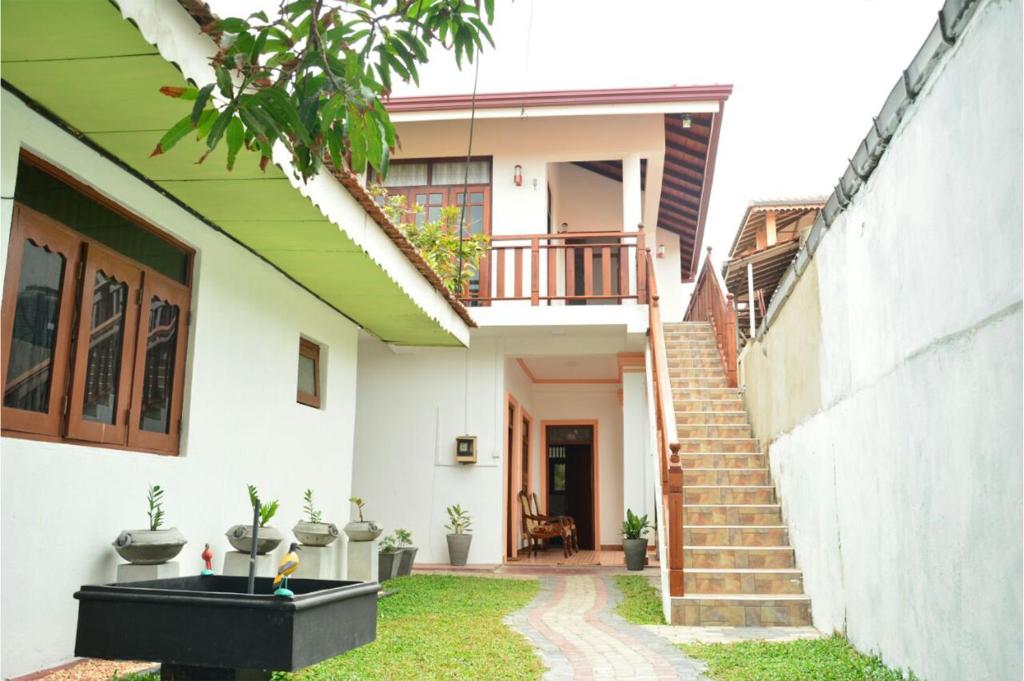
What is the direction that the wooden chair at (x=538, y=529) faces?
to the viewer's right

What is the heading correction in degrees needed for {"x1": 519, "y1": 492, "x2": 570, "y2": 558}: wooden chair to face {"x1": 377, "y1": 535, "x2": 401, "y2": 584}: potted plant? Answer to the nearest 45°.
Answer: approximately 135° to its right

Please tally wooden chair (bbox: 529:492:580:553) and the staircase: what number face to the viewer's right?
1

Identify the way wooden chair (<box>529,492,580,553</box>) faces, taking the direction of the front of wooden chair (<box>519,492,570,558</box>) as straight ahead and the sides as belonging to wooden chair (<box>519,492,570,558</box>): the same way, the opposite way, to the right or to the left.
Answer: the same way

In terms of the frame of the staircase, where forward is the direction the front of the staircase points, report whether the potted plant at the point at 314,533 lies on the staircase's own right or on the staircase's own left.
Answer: on the staircase's own right

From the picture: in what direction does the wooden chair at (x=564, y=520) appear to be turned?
to the viewer's right

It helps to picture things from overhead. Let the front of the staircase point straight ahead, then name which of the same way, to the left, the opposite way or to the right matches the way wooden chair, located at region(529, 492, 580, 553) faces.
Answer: to the left

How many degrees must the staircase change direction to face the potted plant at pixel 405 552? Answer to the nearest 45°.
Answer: approximately 135° to its right

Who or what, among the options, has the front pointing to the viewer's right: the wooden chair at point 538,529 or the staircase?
the wooden chair

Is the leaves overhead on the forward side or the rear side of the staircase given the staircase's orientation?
on the forward side

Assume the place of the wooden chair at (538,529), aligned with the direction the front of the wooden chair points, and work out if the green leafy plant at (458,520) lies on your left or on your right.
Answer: on your right

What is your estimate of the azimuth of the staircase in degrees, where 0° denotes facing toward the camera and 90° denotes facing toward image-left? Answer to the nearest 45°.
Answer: approximately 0°

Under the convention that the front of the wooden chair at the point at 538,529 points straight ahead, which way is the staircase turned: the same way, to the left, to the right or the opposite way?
to the right
